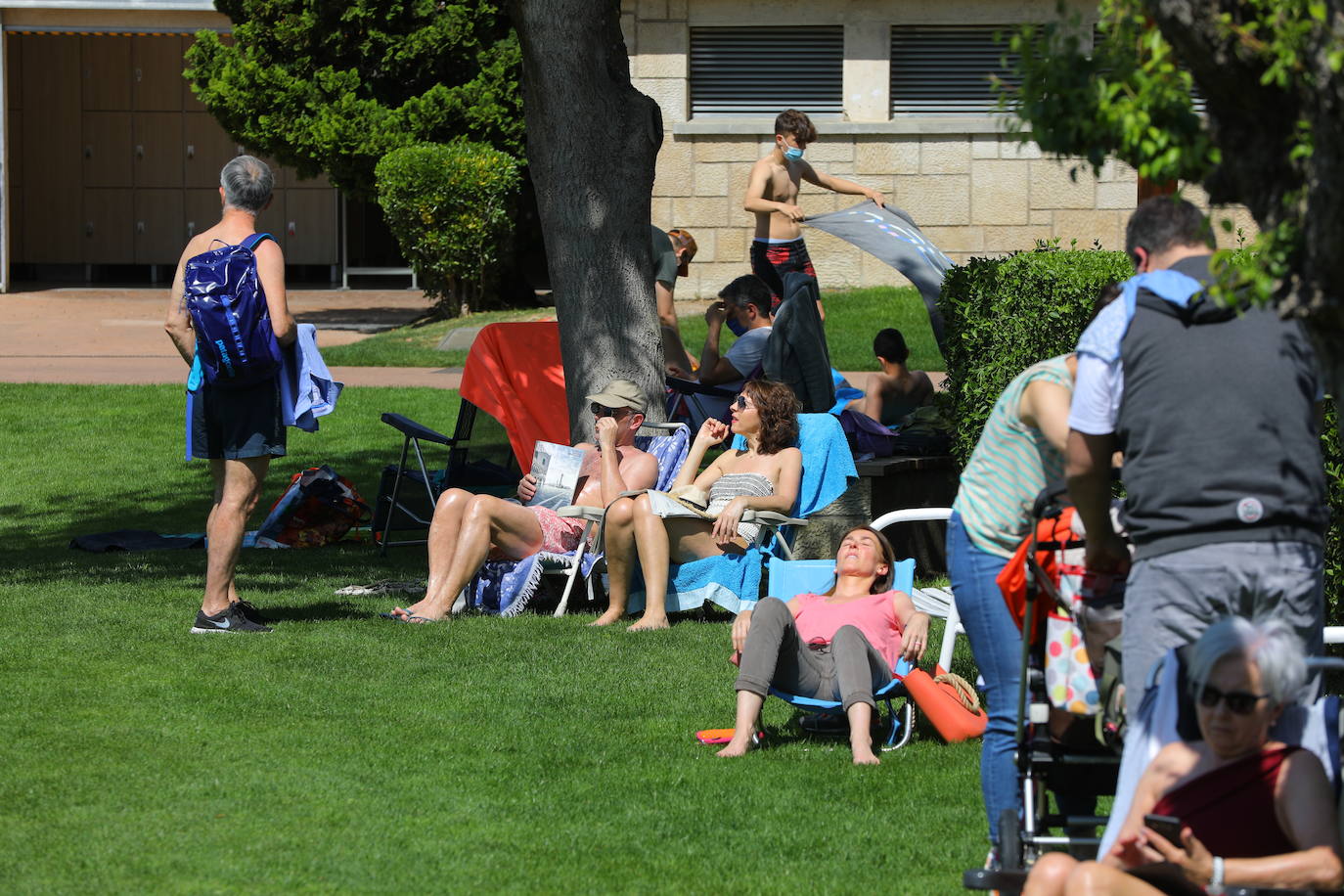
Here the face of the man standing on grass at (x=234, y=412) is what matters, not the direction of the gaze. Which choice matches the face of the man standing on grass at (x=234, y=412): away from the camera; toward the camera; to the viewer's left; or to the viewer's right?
away from the camera

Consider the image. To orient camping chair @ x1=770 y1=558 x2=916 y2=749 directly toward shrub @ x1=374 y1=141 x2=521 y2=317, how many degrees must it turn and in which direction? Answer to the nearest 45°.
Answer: approximately 180°

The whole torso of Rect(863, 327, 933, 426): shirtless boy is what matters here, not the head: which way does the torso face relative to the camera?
away from the camera

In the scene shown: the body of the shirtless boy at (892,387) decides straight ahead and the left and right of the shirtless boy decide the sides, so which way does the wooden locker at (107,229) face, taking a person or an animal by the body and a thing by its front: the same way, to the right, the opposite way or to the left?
the opposite way

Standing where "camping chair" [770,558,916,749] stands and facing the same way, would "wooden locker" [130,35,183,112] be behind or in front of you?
behind

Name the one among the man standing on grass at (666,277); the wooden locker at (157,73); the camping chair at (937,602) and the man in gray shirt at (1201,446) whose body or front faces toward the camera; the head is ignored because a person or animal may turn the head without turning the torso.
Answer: the wooden locker

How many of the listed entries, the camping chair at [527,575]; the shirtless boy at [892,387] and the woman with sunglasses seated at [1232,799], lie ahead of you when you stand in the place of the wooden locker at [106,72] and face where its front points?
3

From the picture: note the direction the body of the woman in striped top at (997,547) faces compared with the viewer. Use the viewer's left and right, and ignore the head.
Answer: facing to the right of the viewer

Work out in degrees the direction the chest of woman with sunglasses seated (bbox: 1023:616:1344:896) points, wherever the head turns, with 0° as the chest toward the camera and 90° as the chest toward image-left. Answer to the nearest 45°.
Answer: approximately 45°

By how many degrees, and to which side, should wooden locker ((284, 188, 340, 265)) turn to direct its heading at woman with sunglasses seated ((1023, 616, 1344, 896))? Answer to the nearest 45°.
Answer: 0° — it already faces them

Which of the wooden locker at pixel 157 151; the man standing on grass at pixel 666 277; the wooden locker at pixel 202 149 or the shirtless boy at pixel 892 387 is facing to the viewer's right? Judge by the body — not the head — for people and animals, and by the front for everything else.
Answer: the man standing on grass

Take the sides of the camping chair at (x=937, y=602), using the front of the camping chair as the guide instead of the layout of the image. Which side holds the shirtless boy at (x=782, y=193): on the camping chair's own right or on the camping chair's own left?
on the camping chair's own right
